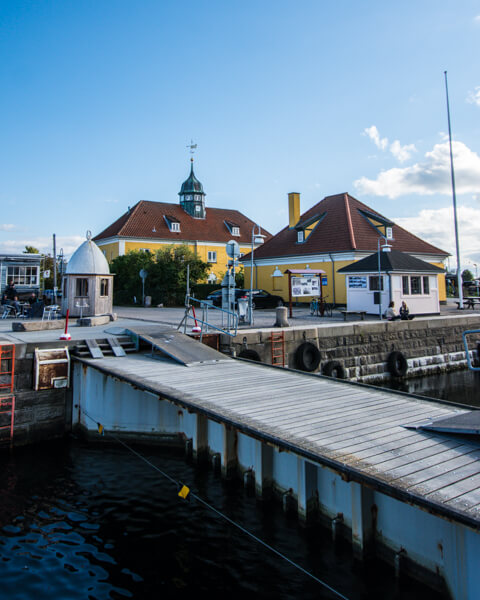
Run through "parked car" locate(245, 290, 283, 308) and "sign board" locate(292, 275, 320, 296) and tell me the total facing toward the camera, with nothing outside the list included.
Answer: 1

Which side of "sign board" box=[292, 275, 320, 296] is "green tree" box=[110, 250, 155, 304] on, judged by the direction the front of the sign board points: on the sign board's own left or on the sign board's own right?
on the sign board's own right

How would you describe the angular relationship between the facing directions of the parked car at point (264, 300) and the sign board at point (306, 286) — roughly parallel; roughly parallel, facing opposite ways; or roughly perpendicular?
roughly perpendicular

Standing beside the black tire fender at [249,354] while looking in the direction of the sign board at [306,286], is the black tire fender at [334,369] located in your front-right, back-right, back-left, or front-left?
front-right

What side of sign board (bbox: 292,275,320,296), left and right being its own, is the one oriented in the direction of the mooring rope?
front

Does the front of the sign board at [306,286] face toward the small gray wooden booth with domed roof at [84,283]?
no

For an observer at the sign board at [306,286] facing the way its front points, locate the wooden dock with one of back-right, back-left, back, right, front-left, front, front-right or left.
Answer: front

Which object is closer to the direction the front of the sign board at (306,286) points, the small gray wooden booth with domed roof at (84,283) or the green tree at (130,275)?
the small gray wooden booth with domed roof

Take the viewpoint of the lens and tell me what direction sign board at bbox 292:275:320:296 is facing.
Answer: facing the viewer

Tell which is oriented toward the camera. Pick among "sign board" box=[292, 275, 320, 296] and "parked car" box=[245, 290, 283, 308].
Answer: the sign board

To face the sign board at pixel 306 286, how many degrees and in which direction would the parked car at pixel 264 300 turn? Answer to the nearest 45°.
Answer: approximately 90° to its right

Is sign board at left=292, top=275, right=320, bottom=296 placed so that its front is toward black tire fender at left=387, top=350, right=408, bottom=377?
yes

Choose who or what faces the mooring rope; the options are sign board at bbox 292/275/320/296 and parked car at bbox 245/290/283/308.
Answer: the sign board
